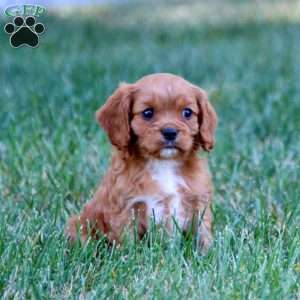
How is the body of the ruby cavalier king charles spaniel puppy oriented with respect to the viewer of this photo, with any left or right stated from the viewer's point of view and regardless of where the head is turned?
facing the viewer and to the right of the viewer
